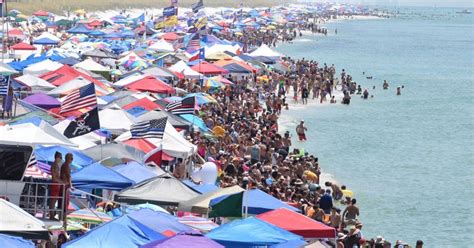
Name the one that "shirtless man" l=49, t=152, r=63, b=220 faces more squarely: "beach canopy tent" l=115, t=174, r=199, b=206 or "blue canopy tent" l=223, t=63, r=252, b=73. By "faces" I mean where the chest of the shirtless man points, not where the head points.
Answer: the beach canopy tent

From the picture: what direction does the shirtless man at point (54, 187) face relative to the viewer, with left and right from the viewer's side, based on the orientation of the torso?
facing to the right of the viewer

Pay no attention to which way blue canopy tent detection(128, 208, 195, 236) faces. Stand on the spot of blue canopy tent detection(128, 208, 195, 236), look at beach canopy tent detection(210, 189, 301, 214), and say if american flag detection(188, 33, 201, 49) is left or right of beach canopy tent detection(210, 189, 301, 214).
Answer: left

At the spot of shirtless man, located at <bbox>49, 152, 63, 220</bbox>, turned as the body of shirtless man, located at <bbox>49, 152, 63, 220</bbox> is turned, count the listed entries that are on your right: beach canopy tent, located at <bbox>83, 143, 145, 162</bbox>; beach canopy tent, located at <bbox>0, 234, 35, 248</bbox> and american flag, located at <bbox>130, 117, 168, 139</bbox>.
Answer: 1

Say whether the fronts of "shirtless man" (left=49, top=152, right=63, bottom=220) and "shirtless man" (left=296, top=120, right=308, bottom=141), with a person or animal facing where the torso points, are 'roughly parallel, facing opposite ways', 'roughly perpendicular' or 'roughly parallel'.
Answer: roughly perpendicular

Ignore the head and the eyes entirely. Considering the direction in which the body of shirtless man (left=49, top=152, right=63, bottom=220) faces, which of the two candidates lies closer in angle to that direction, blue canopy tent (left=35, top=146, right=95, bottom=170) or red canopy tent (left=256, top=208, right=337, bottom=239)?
the red canopy tent
